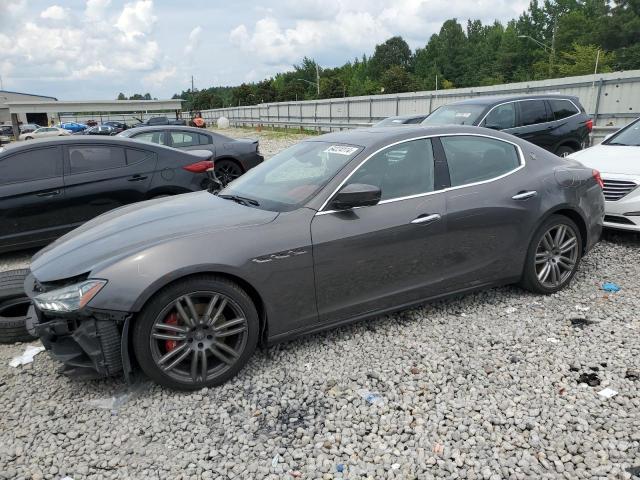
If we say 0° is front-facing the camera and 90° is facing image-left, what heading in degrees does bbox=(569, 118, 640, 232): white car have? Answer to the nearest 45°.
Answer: approximately 45°

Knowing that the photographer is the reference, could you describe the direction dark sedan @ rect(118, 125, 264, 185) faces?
facing to the left of the viewer

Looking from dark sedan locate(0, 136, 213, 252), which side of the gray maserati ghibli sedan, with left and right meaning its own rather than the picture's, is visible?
right

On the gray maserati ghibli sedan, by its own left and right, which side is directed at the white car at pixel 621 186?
back

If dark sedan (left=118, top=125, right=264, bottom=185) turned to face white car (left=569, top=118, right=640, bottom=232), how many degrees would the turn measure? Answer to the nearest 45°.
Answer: approximately 135° to its left

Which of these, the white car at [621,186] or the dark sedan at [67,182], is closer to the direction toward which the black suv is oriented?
the dark sedan

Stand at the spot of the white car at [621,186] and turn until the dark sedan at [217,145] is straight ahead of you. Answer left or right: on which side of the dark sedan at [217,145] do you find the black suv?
right

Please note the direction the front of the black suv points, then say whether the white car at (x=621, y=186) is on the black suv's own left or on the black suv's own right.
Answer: on the black suv's own left
